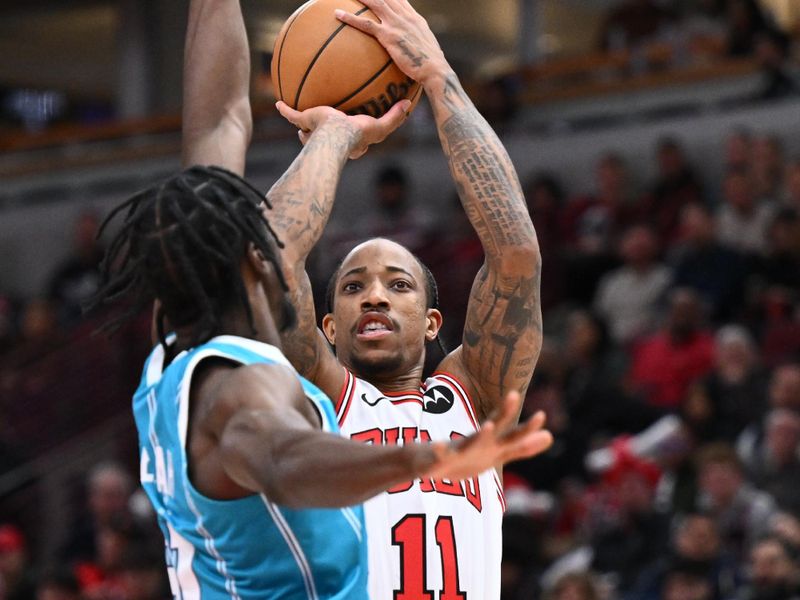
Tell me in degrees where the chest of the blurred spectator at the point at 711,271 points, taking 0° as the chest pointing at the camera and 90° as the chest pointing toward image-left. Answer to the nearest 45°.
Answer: approximately 45°

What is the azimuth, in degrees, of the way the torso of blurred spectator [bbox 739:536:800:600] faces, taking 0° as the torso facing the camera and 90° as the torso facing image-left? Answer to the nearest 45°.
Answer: approximately 45°

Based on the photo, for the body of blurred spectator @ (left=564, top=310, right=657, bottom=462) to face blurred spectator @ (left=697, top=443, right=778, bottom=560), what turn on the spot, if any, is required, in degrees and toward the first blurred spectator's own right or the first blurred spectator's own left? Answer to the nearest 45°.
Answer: approximately 90° to the first blurred spectator's own left

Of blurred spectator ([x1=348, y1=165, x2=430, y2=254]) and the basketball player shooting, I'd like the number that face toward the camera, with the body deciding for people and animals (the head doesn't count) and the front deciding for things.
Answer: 2

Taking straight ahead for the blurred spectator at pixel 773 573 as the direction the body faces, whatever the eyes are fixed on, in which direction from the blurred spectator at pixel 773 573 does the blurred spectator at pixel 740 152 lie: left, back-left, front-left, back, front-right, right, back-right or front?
back-right

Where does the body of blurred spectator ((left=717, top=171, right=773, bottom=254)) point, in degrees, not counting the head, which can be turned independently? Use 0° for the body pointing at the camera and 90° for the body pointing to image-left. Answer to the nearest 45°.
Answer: approximately 45°

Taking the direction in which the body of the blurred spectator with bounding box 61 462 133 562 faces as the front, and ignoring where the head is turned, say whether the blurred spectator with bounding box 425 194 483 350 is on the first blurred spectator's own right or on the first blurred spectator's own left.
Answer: on the first blurred spectator's own left

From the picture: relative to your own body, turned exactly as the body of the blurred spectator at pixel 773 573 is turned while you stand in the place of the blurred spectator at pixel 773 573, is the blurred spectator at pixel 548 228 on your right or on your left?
on your right
